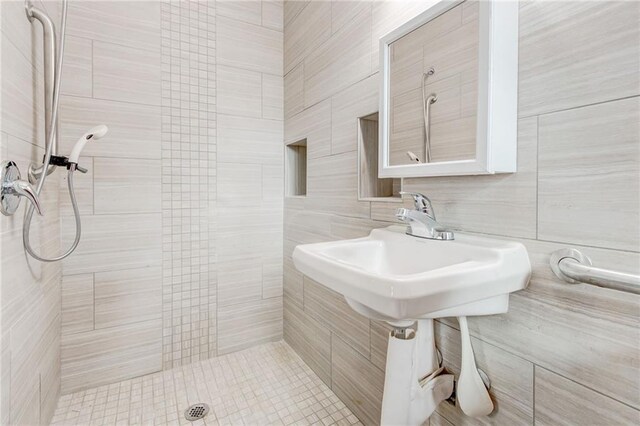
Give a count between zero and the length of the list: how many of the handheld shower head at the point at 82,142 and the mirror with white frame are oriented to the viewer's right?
1

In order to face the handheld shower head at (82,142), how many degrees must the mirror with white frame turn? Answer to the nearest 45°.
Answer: approximately 45° to its right

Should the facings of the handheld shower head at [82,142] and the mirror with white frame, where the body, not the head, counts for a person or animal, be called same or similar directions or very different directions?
very different directions

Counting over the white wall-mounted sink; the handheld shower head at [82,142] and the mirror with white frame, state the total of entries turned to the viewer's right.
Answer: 1

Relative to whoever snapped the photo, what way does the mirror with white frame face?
facing the viewer and to the left of the viewer

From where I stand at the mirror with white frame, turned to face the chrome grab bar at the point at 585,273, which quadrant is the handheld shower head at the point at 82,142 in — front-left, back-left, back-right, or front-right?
back-right

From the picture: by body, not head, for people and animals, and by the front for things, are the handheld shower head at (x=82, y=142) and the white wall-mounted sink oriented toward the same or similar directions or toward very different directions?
very different directions

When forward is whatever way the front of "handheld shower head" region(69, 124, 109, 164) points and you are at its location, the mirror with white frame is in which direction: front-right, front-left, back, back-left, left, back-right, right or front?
front-right

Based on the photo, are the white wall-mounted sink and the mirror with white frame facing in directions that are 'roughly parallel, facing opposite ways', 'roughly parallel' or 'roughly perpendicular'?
roughly parallel

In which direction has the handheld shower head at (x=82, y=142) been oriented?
to the viewer's right
